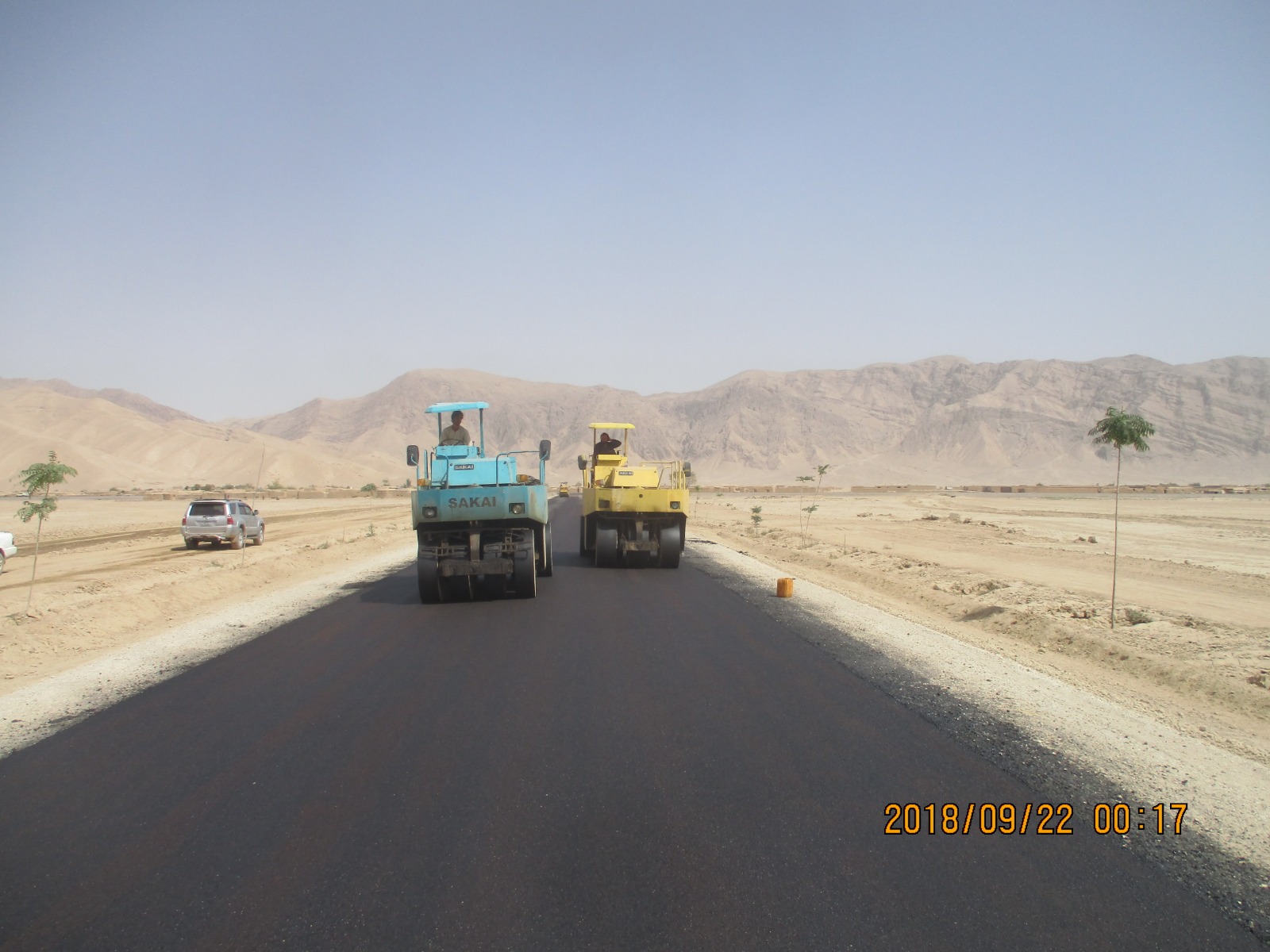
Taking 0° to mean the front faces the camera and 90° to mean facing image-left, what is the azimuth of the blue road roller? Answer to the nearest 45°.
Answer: approximately 0°

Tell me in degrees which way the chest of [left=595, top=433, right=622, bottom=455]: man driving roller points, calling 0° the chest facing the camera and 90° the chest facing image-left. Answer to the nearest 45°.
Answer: approximately 0°

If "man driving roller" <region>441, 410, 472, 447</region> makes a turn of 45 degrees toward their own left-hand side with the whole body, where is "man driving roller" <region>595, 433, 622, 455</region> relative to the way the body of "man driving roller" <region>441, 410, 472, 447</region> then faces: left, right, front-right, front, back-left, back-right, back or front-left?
left

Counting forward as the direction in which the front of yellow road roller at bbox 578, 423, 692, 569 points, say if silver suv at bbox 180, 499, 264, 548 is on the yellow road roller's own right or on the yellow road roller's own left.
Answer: on the yellow road roller's own right

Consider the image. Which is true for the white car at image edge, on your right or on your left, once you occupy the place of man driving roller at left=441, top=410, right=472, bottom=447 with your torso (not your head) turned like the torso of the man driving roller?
on your right

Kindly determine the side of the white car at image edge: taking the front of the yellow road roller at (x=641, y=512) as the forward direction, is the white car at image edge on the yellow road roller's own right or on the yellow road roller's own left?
on the yellow road roller's own right

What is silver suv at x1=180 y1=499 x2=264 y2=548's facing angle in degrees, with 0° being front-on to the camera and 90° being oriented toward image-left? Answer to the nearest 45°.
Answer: approximately 225°

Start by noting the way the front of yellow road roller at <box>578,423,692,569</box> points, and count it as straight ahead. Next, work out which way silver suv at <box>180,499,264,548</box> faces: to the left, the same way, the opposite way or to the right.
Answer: the opposite way

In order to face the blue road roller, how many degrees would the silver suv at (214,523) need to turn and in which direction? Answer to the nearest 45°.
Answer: approximately 135° to its right

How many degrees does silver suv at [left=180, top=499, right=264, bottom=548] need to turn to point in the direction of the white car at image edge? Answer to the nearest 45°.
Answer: approximately 180°
